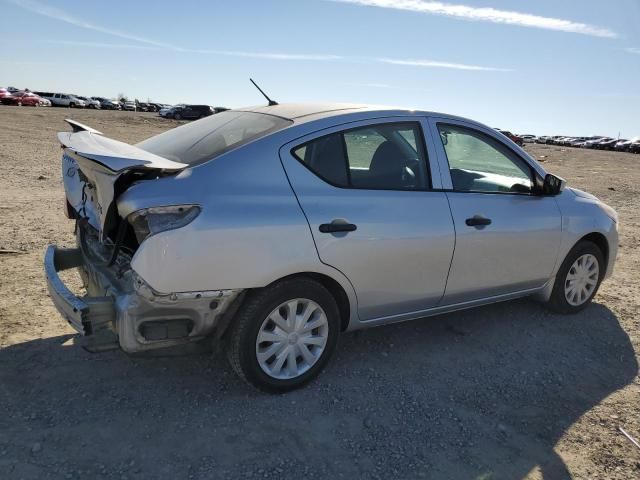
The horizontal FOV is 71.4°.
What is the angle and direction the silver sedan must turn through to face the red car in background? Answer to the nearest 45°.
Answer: approximately 90° to its left

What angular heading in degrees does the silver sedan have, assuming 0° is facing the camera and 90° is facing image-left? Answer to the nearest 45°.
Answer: approximately 225°
